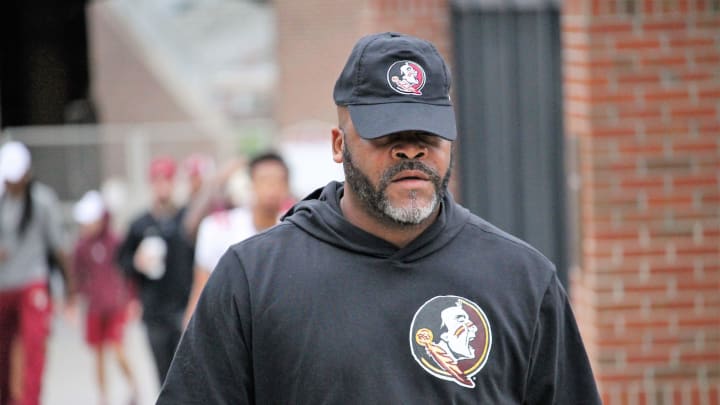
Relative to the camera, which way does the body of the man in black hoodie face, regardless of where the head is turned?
toward the camera

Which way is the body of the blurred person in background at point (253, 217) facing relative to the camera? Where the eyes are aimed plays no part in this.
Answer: toward the camera

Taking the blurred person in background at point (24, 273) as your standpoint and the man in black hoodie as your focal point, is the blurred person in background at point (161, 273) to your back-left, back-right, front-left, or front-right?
front-left

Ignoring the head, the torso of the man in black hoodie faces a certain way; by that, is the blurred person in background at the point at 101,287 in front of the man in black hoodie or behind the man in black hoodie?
behind

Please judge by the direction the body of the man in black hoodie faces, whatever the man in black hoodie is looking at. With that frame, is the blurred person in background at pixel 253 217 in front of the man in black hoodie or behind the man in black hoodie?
behind

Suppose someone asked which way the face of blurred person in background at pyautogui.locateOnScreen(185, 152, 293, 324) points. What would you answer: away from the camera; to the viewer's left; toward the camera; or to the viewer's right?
toward the camera

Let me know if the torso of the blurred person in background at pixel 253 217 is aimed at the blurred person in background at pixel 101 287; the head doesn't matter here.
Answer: no

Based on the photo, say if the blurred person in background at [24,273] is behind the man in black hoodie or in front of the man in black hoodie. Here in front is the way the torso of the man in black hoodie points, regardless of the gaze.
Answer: behind

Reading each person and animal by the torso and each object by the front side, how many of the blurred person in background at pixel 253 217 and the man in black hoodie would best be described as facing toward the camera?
2

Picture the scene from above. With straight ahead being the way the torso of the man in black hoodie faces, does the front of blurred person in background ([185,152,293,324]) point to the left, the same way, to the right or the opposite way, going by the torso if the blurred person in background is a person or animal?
the same way

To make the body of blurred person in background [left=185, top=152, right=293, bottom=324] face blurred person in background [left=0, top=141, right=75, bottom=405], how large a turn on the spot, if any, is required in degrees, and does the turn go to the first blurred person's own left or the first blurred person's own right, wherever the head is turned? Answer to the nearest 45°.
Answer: approximately 135° to the first blurred person's own right
